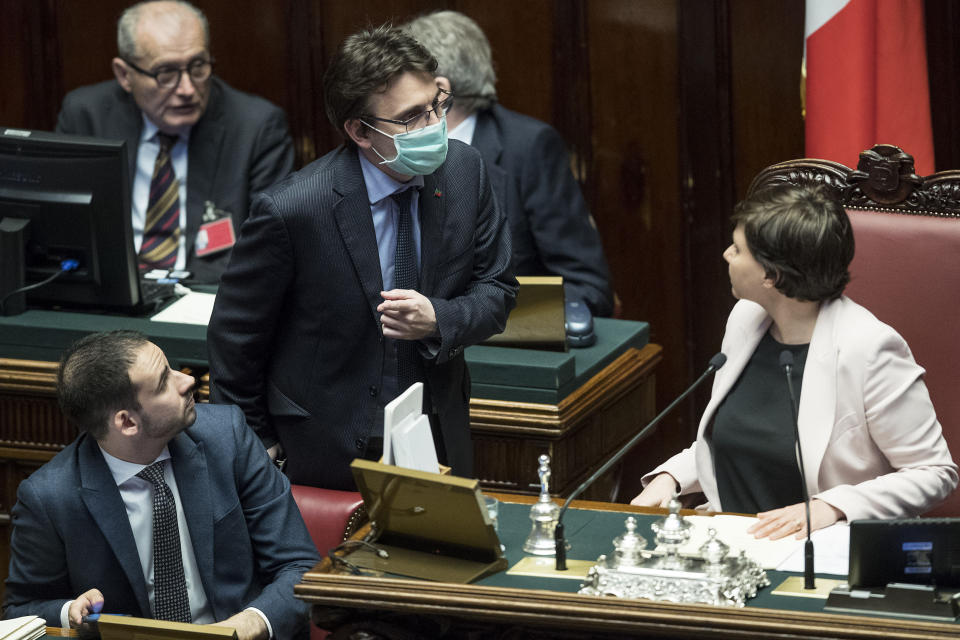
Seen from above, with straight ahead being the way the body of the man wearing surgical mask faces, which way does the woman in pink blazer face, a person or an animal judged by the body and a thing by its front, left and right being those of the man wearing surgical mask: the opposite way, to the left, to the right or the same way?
to the right

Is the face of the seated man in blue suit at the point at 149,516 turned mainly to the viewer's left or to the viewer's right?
to the viewer's right

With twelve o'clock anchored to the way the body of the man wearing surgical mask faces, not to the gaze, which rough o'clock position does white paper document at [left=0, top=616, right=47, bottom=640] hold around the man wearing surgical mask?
The white paper document is roughly at 3 o'clock from the man wearing surgical mask.

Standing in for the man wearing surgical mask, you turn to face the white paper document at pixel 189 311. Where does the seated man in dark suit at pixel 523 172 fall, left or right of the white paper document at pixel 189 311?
right

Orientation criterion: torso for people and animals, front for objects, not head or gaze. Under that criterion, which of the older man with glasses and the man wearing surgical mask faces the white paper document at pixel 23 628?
the older man with glasses

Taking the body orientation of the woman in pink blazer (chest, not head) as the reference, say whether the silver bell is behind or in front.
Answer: in front

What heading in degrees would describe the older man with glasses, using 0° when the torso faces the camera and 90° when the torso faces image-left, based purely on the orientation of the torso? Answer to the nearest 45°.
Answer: approximately 0°

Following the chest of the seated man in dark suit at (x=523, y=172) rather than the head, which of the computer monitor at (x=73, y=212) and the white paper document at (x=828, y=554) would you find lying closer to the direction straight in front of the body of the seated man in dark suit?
the computer monitor
